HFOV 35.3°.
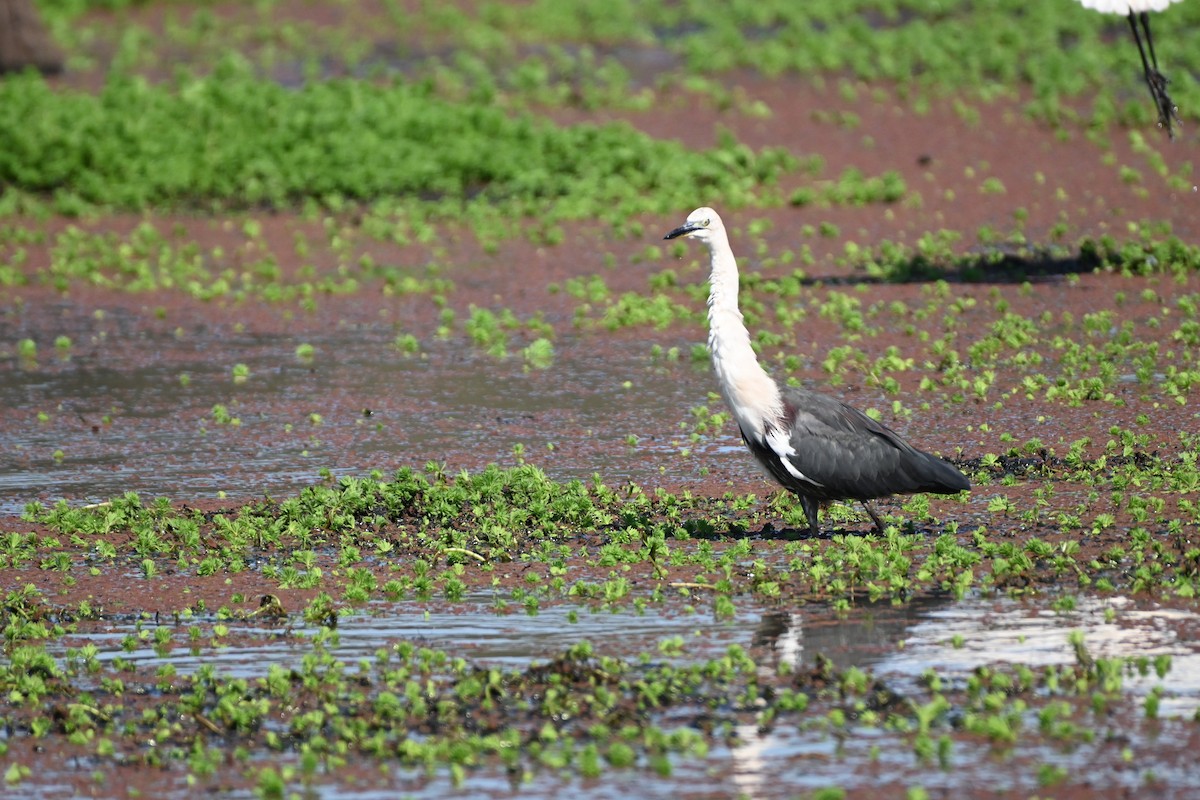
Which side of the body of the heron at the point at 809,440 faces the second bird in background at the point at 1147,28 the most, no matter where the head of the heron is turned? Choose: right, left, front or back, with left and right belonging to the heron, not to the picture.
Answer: right

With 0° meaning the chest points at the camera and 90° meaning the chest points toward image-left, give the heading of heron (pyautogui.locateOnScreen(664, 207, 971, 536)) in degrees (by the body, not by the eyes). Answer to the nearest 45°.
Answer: approximately 90°
